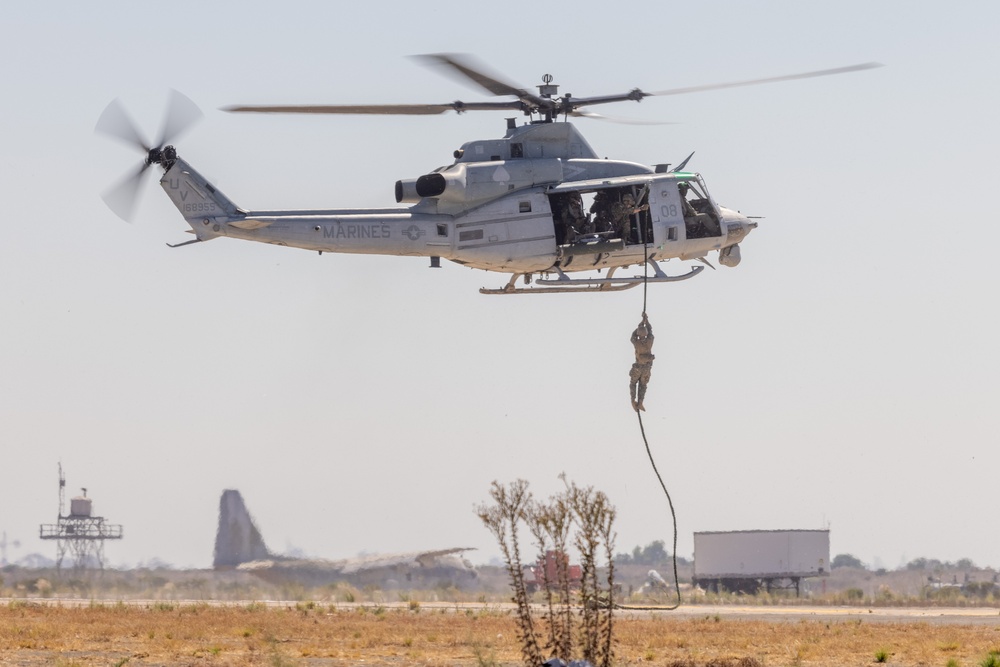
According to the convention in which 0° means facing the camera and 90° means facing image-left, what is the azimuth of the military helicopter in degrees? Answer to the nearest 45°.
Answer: approximately 270°
